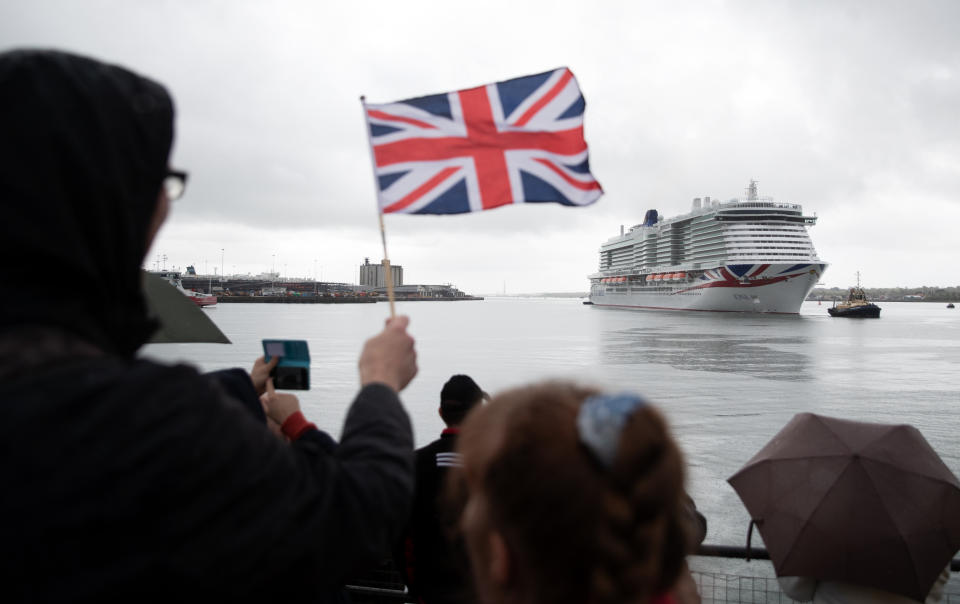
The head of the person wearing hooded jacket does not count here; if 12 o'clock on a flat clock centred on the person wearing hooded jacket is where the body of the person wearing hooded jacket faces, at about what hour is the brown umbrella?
The brown umbrella is roughly at 1 o'clock from the person wearing hooded jacket.

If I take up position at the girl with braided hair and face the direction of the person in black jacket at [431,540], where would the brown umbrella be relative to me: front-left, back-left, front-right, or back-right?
front-right

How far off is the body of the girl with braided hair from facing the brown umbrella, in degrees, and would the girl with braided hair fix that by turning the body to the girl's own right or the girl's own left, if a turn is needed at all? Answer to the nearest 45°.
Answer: approximately 90° to the girl's own right

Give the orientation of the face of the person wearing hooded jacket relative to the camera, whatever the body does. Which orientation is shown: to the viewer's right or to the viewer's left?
to the viewer's right

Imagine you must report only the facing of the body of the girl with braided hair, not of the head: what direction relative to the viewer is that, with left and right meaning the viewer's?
facing away from the viewer and to the left of the viewer

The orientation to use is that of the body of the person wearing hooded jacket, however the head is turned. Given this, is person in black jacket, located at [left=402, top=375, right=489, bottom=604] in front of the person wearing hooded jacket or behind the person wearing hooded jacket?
in front

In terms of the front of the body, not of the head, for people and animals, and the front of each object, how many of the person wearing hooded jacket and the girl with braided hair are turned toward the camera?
0

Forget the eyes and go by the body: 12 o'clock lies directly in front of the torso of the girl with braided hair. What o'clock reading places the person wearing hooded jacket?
The person wearing hooded jacket is roughly at 10 o'clock from the girl with braided hair.

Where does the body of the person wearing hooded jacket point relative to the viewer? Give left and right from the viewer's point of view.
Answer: facing away from the viewer and to the right of the viewer

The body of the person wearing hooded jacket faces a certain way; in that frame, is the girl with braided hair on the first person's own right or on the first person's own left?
on the first person's own right
